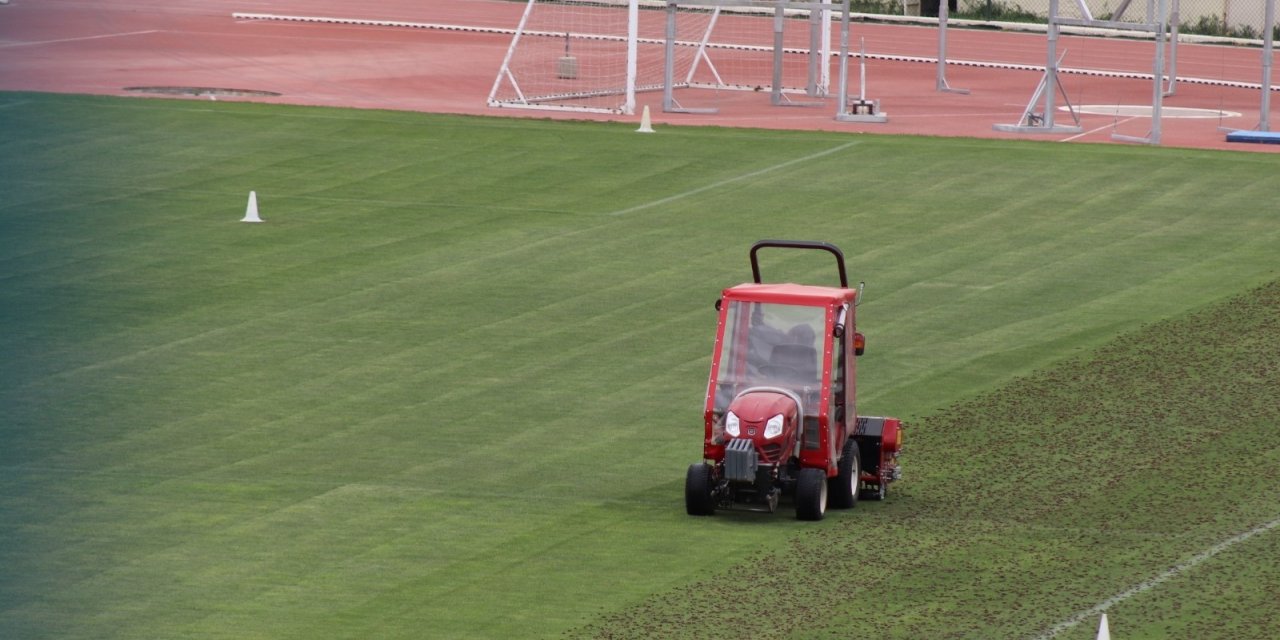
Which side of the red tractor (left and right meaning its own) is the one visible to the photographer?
front

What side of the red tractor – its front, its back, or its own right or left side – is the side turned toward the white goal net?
back

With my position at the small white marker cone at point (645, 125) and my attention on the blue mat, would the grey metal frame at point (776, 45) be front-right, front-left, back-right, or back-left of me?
front-left

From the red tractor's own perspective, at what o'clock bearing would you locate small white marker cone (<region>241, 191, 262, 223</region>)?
The small white marker cone is roughly at 5 o'clock from the red tractor.

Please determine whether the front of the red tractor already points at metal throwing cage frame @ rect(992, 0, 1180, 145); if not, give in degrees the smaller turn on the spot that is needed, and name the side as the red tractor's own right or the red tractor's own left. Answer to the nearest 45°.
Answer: approximately 180°

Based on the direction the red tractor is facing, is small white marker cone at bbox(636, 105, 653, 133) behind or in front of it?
behind

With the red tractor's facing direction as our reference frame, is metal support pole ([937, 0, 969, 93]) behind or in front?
behind

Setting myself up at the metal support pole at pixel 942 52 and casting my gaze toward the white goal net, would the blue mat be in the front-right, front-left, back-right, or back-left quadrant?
back-left

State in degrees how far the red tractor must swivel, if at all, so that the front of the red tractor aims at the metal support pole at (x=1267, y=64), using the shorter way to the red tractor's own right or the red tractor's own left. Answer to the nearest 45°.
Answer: approximately 180°

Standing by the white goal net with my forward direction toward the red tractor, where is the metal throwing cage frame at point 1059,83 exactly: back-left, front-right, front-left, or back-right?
front-left

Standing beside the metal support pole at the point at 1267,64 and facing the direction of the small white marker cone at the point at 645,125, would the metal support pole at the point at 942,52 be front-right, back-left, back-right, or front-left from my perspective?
front-right

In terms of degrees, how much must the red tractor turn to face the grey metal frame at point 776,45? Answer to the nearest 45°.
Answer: approximately 180°
